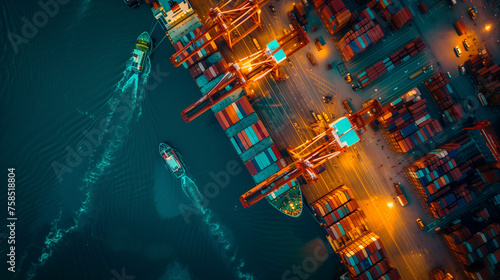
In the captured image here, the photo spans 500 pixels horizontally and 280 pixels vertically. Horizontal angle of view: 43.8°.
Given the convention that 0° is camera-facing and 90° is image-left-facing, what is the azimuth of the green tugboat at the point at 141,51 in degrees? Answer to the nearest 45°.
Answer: approximately 180°

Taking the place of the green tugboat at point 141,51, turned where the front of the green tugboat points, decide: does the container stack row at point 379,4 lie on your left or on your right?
on your right

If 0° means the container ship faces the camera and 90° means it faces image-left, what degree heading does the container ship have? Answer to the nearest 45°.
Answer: approximately 315°

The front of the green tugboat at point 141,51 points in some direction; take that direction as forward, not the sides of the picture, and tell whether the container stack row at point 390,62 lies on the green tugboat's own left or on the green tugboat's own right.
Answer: on the green tugboat's own right

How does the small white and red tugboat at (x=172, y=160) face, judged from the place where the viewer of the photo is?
facing away from the viewer and to the left of the viewer

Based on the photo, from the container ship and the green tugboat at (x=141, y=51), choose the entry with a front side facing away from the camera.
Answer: the green tugboat

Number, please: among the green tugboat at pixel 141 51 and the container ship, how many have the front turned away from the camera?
1
